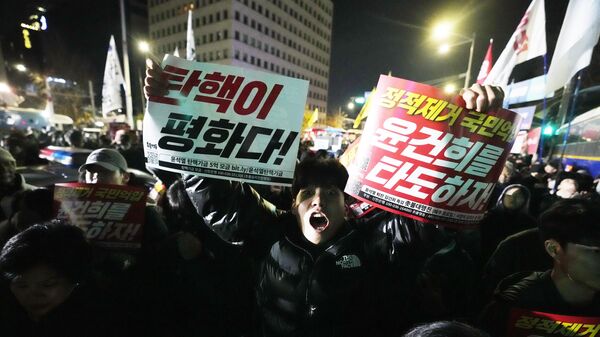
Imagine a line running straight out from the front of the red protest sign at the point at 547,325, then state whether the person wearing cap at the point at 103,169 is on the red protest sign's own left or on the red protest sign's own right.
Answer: on the red protest sign's own right

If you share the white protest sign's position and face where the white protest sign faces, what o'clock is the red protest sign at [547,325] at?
The red protest sign is roughly at 10 o'clock from the white protest sign.

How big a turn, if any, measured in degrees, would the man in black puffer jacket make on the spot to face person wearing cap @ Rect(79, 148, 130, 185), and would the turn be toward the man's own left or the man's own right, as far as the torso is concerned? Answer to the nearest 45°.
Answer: approximately 90° to the man's own right

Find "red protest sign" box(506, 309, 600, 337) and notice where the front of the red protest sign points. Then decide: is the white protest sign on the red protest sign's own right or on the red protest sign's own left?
on the red protest sign's own right

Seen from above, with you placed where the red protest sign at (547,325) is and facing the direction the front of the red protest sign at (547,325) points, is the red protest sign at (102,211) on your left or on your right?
on your right

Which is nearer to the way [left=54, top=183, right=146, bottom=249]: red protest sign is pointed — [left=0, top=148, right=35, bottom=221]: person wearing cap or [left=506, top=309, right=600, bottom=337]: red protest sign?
the red protest sign

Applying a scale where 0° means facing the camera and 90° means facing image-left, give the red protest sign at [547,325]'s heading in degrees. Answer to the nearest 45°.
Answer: approximately 0°

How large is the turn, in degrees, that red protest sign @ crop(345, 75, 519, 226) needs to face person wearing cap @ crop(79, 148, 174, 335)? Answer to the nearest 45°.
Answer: approximately 90° to its right
